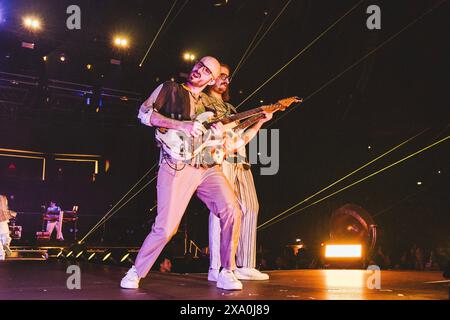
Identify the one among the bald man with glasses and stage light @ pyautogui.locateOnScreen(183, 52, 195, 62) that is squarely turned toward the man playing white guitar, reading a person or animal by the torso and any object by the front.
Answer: the stage light

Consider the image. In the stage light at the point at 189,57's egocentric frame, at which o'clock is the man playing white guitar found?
The man playing white guitar is roughly at 12 o'clock from the stage light.

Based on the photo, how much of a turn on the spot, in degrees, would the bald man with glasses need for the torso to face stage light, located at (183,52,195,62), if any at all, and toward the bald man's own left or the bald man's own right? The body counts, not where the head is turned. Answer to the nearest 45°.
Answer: approximately 135° to the bald man's own left

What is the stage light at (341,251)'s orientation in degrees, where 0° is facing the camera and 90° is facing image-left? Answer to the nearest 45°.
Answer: approximately 0°

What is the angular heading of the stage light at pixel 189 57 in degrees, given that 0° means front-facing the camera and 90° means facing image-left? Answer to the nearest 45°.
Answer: approximately 0°

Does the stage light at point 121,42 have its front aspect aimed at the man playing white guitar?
yes

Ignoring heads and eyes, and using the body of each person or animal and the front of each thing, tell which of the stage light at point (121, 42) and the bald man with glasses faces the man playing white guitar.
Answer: the stage light

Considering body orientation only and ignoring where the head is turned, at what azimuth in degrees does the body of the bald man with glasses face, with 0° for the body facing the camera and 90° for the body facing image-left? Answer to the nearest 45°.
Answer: approximately 315°
